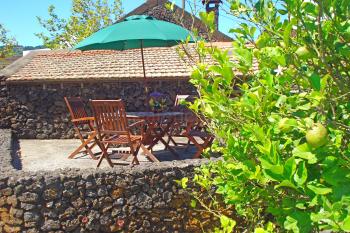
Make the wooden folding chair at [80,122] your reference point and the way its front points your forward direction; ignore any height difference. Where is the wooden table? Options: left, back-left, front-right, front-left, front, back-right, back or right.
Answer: front

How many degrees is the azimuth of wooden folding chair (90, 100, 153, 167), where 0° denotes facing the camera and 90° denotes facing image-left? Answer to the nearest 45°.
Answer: approximately 225°

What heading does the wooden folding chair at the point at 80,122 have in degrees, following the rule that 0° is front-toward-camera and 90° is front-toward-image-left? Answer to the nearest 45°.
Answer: approximately 315°

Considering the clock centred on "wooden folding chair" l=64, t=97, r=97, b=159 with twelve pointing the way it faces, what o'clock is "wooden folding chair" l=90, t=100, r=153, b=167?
"wooden folding chair" l=90, t=100, r=153, b=167 is roughly at 1 o'clock from "wooden folding chair" l=64, t=97, r=97, b=159.

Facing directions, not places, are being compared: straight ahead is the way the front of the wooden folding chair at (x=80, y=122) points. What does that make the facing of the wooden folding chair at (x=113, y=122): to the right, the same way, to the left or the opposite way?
to the left

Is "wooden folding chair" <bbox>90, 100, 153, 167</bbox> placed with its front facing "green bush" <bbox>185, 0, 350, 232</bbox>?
no

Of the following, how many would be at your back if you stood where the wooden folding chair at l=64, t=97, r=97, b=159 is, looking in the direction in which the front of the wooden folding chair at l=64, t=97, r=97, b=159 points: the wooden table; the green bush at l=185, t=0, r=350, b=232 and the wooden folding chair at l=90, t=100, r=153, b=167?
0

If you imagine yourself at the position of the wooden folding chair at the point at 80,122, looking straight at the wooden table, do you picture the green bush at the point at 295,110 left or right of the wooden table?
right

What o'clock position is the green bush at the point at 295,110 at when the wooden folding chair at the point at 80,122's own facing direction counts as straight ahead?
The green bush is roughly at 1 o'clock from the wooden folding chair.

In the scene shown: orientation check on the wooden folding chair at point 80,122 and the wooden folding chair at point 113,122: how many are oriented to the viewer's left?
0

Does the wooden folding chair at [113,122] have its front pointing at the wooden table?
yes
